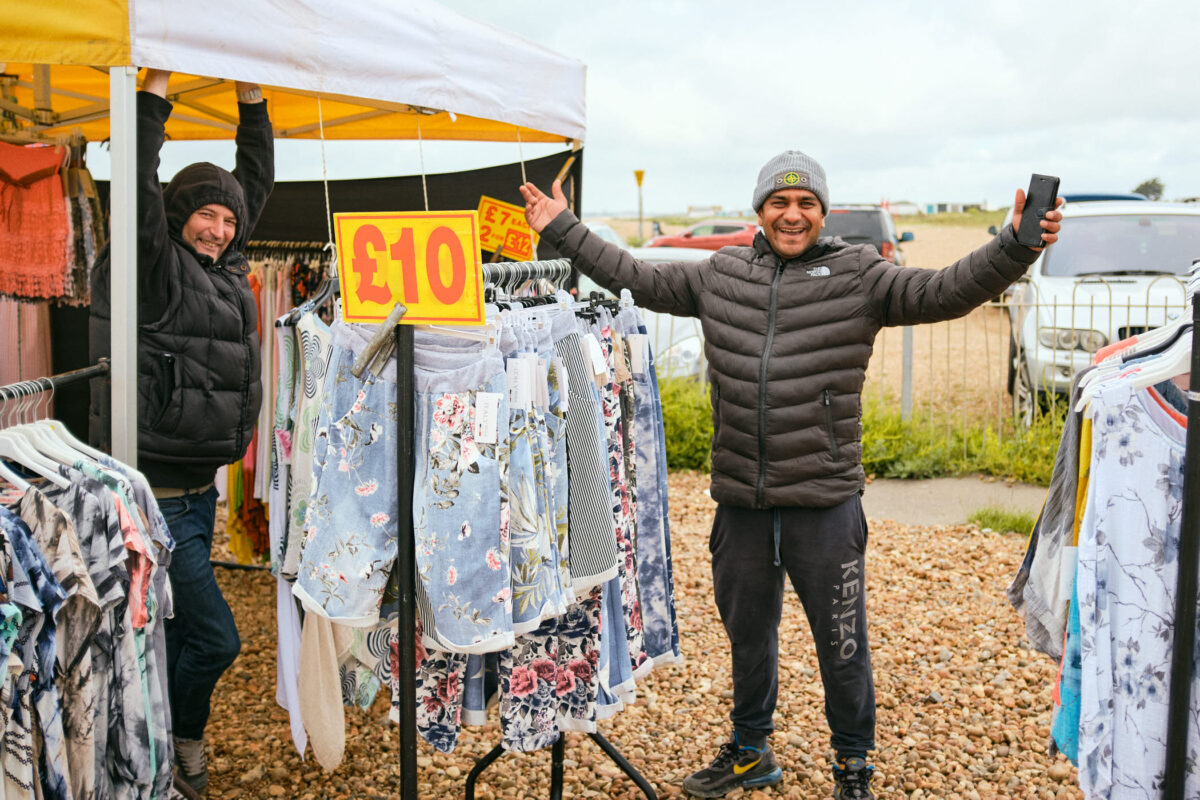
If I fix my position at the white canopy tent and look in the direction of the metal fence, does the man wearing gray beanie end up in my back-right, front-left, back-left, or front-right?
front-right

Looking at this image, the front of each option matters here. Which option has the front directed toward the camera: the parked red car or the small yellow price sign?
the small yellow price sign

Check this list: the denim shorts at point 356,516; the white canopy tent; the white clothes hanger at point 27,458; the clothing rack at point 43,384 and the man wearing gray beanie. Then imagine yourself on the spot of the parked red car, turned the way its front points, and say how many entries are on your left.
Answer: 5

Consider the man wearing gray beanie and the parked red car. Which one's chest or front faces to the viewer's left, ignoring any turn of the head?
the parked red car

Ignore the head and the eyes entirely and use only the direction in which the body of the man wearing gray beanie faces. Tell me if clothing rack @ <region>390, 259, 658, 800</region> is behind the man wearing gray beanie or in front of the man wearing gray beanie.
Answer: in front

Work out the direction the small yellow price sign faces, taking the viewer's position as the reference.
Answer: facing the viewer

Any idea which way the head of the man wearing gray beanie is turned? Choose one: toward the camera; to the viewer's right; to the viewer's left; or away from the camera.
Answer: toward the camera

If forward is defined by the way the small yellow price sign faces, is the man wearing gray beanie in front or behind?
in front

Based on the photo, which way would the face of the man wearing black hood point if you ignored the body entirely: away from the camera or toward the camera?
toward the camera

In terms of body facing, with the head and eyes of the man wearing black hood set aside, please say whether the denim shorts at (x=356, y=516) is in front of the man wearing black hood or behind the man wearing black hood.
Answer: in front

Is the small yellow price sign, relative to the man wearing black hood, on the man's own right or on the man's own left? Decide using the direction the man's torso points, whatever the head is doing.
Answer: on the man's own left

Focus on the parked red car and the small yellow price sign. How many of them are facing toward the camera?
1

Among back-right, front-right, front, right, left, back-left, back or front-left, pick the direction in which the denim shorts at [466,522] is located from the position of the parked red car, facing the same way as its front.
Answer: left

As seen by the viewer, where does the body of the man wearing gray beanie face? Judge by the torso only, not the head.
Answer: toward the camera

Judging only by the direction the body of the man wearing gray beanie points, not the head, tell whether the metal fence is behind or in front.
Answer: behind

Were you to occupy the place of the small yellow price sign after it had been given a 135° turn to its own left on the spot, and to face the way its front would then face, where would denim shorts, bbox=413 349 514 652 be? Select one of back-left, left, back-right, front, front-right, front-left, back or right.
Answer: back-right

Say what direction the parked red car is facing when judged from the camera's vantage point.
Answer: facing to the left of the viewer
